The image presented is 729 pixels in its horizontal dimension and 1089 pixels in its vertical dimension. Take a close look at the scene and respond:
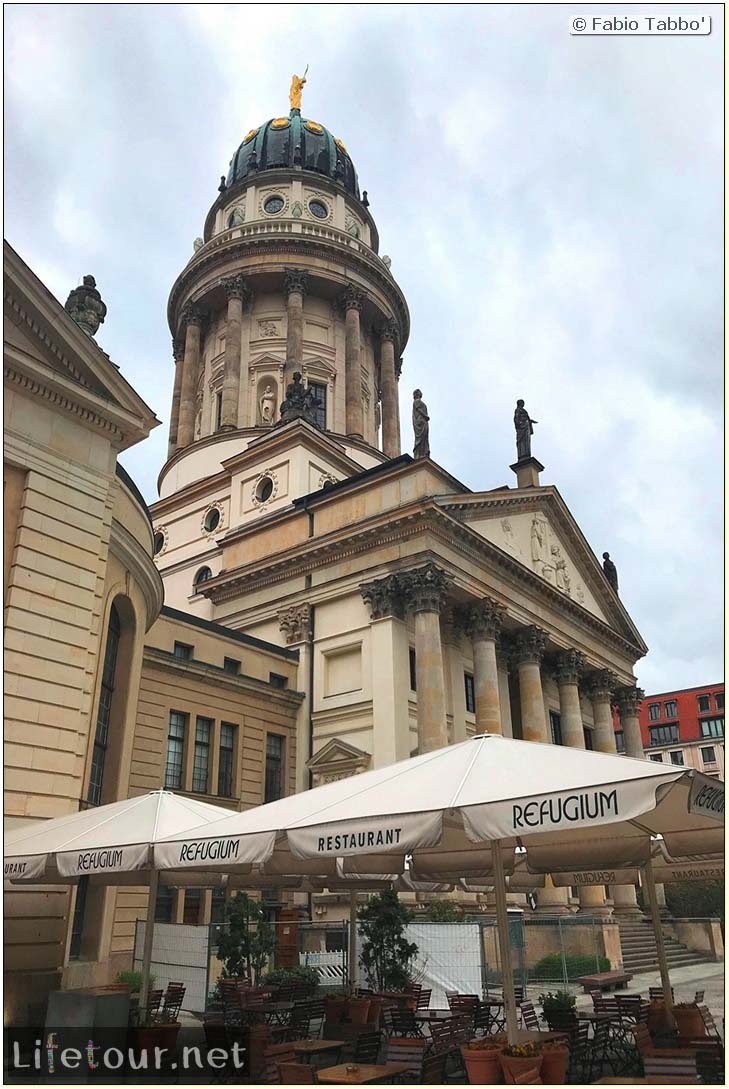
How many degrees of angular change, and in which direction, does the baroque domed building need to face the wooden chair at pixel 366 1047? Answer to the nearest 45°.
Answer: approximately 45° to its right

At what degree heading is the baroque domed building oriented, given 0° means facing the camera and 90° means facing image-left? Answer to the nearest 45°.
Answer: approximately 315°

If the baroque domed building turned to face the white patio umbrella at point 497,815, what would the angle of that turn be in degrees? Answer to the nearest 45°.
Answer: approximately 45° to its right

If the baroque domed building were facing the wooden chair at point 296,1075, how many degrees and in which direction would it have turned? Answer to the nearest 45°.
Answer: approximately 45° to its right

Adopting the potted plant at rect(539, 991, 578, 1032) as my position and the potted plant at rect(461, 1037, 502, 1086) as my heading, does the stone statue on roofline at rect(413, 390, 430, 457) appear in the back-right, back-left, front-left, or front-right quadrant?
back-right

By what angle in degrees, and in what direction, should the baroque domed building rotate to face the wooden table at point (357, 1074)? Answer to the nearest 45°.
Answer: approximately 45° to its right

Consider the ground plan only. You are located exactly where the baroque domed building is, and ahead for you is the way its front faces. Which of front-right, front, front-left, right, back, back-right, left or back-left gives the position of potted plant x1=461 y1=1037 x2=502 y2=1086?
front-right

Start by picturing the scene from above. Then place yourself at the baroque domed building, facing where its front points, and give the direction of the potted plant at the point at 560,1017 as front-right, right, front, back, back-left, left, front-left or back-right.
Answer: front-right
